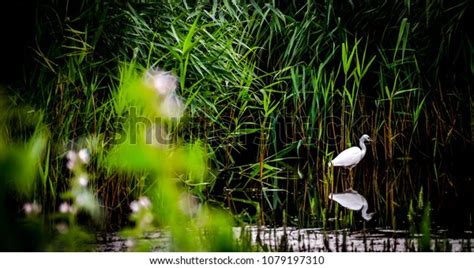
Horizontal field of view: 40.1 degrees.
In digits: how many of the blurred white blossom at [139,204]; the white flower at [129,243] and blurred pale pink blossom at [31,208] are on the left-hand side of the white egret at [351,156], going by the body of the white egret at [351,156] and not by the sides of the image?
0

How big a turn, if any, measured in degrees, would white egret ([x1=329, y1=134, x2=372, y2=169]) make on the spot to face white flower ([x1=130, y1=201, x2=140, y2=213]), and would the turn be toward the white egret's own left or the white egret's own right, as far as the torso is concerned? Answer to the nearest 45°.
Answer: approximately 135° to the white egret's own right

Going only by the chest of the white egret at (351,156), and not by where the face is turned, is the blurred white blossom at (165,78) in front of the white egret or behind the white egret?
behind

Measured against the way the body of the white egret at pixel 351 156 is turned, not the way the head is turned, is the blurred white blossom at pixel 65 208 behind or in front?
behind

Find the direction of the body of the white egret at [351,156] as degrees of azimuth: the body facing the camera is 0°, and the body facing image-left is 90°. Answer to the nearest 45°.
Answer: approximately 270°

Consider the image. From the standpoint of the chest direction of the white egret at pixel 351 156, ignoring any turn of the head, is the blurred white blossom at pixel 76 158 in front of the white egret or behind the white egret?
behind

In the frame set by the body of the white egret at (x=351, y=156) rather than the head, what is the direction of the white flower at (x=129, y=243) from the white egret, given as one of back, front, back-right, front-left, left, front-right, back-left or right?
back-right
